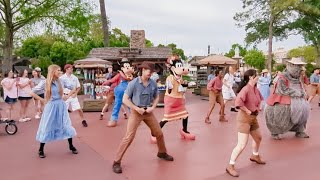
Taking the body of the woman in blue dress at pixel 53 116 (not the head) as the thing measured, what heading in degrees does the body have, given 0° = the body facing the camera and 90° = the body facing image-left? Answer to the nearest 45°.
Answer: approximately 315°

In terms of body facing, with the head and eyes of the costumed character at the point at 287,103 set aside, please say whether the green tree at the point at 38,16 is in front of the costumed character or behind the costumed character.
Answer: behind

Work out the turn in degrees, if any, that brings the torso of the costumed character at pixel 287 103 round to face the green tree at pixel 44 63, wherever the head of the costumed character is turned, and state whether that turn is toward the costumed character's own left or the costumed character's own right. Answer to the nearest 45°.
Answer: approximately 180°

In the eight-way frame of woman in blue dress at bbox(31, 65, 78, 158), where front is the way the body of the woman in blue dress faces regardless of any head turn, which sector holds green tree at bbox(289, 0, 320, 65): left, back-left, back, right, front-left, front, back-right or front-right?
left

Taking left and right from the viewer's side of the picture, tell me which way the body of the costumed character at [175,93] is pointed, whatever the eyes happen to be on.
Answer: facing the viewer and to the right of the viewer

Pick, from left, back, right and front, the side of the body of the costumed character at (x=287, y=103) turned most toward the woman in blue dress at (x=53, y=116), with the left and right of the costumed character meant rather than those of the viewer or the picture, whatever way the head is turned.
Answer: right

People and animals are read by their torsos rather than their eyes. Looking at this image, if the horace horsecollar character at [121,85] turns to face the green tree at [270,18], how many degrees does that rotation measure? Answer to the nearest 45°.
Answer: approximately 90° to its left

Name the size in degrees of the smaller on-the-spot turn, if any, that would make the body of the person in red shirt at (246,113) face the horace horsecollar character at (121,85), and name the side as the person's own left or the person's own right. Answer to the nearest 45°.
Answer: approximately 180°

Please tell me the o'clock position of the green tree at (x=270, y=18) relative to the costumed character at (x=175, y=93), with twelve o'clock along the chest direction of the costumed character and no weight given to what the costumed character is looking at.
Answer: The green tree is roughly at 8 o'clock from the costumed character.

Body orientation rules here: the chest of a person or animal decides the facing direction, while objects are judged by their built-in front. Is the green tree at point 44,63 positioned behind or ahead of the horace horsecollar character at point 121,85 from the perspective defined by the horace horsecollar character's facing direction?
behind

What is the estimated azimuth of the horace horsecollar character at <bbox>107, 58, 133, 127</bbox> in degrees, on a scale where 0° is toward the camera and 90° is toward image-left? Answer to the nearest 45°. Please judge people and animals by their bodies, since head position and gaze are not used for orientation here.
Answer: approximately 315°

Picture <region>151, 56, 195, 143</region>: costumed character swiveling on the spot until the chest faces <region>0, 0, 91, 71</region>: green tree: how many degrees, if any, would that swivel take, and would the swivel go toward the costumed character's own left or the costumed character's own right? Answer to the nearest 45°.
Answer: approximately 180°

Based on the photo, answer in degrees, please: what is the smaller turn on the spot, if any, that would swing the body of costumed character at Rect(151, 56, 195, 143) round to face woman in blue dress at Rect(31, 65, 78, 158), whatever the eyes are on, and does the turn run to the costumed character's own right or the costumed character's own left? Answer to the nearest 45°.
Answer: approximately 90° to the costumed character's own right

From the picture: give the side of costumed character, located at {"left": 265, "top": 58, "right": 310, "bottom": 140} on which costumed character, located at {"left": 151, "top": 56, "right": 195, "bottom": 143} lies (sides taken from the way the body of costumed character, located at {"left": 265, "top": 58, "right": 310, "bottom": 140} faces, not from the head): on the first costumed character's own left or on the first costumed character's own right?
on the first costumed character's own right

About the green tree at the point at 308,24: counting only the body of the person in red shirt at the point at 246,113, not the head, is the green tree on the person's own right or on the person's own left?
on the person's own left

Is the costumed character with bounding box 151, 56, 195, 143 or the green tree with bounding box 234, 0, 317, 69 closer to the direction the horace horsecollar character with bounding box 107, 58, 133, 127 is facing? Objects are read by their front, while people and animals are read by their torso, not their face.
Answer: the costumed character
